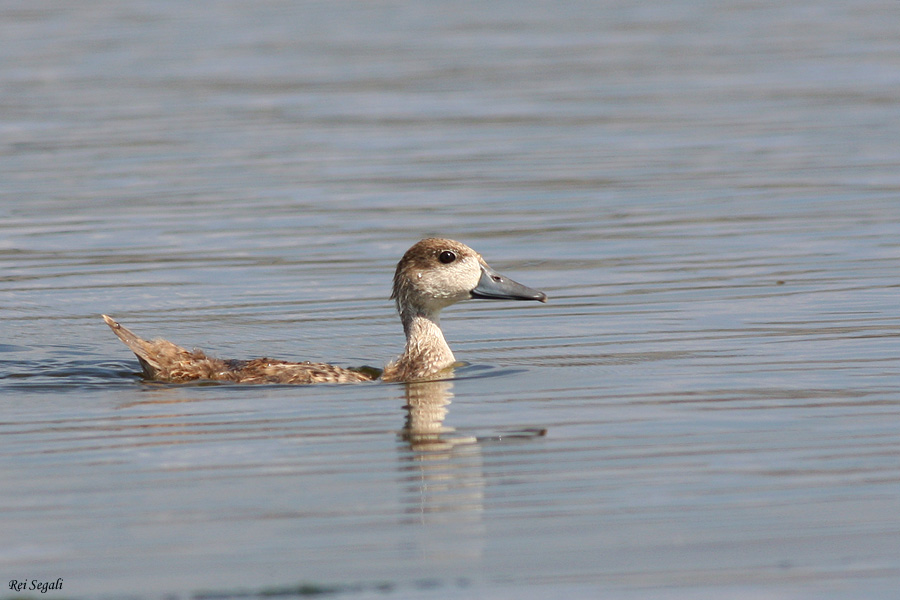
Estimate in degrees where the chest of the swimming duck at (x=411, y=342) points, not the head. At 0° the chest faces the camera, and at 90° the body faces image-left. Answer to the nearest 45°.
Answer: approximately 270°
